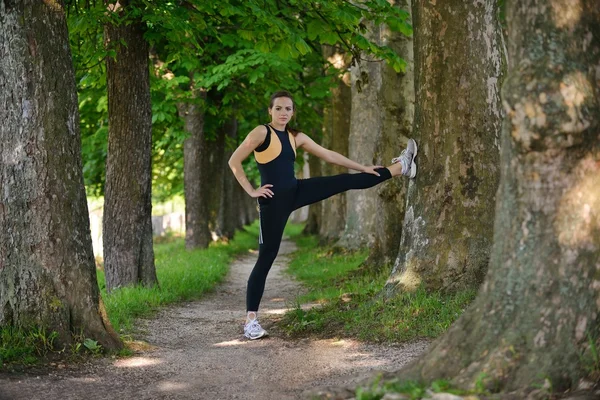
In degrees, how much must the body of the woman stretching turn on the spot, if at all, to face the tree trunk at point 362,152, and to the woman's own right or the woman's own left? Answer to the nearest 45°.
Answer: approximately 135° to the woman's own left

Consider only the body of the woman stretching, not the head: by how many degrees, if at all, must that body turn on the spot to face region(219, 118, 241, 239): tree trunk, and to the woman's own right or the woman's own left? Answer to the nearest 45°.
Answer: approximately 135° to the woman's own left

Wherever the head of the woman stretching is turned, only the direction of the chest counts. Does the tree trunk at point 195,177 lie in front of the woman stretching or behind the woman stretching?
behind

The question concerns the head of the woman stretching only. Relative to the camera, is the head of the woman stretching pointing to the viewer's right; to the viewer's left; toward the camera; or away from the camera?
toward the camera

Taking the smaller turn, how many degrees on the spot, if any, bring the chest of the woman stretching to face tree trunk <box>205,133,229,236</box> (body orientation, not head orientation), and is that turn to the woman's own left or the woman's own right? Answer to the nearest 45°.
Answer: approximately 135° to the woman's own left

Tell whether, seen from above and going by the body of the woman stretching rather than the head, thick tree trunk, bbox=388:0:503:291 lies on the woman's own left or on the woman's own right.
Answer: on the woman's own left

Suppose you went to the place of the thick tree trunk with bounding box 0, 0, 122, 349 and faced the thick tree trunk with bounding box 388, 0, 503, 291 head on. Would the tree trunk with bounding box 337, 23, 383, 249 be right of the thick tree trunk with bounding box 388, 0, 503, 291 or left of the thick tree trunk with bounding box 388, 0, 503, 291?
left

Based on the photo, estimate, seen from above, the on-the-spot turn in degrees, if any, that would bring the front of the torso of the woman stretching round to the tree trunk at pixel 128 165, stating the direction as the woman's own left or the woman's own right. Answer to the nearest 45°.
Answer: approximately 180°

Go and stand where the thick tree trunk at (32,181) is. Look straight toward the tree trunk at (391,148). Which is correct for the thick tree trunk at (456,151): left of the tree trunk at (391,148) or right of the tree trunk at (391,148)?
right

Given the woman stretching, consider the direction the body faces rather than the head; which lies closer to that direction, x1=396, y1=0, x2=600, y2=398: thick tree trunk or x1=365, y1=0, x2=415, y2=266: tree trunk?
the thick tree trunk

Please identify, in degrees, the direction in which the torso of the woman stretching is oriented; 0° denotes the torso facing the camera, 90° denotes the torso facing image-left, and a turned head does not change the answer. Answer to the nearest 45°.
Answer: approximately 315°

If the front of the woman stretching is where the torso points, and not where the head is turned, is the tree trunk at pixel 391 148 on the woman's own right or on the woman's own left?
on the woman's own left

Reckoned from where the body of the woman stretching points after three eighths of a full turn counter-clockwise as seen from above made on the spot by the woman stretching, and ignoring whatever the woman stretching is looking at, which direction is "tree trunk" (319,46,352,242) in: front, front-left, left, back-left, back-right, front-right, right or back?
front

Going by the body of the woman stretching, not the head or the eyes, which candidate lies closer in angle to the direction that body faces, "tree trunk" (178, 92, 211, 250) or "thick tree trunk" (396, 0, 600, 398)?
the thick tree trunk

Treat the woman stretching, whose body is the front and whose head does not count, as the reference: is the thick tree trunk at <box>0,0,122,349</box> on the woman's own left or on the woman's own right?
on the woman's own right
